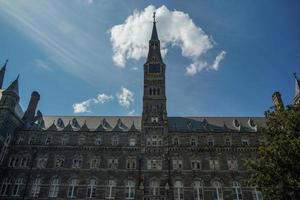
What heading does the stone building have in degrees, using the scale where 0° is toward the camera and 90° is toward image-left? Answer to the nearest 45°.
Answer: approximately 0°

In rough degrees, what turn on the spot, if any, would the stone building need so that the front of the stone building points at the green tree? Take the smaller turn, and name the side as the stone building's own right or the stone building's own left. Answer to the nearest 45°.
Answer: approximately 45° to the stone building's own left
